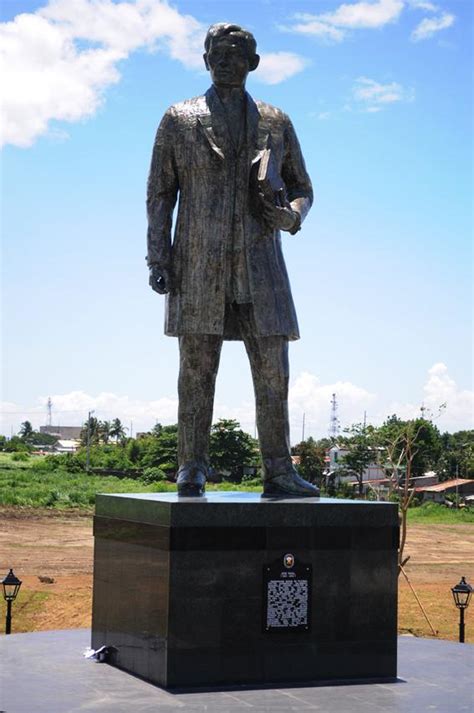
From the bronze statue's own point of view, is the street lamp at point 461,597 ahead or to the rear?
to the rear

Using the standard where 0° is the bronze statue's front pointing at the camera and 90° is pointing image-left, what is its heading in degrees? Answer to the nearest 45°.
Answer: approximately 0°

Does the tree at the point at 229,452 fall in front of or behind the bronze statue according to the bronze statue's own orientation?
behind
